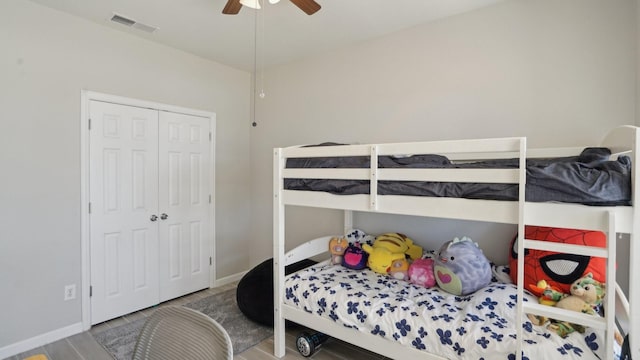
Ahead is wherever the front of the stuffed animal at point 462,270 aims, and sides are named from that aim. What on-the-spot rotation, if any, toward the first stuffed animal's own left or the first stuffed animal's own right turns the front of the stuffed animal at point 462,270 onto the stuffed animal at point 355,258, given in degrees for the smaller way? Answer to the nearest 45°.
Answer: approximately 45° to the first stuffed animal's own right

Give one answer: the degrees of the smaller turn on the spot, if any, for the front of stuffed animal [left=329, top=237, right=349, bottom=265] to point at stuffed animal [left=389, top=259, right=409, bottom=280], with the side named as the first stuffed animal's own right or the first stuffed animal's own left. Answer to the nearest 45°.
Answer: approximately 45° to the first stuffed animal's own left

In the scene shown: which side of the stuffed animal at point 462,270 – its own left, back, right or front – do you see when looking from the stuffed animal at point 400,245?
right

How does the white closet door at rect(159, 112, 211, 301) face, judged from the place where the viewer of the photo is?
facing the viewer and to the right of the viewer

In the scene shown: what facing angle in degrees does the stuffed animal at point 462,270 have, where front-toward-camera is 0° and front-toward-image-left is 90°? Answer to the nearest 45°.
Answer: approximately 45°

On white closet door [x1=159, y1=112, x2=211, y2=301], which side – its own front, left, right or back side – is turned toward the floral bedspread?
front

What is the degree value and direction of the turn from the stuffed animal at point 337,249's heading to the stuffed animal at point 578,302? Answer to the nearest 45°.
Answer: approximately 45° to its left

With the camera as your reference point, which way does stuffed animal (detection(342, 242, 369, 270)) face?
facing the viewer and to the left of the viewer

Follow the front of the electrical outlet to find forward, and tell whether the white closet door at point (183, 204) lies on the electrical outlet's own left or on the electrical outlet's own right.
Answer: on the electrical outlet's own left
